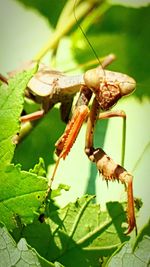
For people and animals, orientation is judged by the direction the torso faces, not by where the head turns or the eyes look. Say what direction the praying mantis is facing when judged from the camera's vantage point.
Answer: facing the viewer and to the right of the viewer
